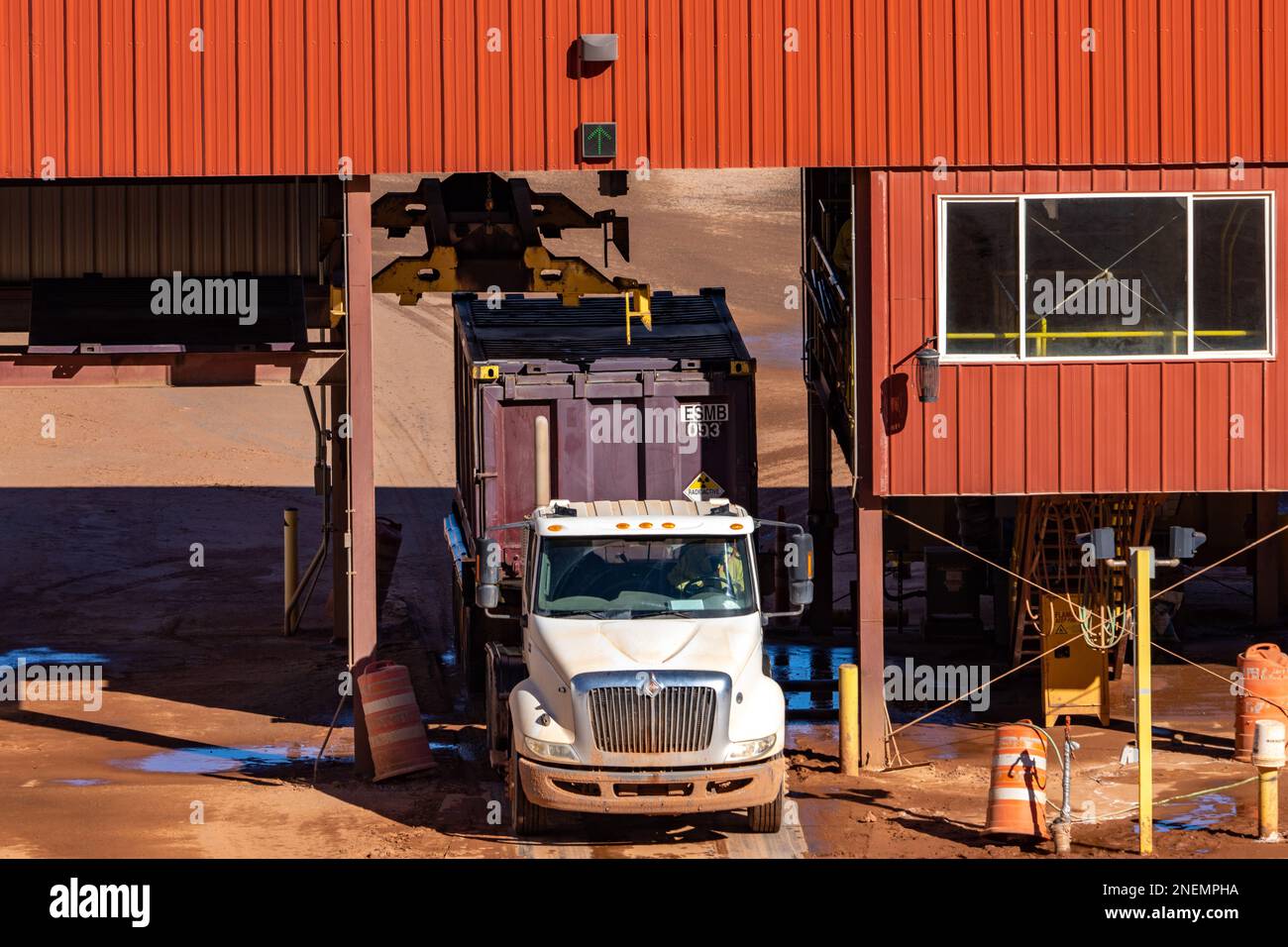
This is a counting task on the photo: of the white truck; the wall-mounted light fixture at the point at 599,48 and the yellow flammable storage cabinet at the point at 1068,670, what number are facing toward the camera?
3

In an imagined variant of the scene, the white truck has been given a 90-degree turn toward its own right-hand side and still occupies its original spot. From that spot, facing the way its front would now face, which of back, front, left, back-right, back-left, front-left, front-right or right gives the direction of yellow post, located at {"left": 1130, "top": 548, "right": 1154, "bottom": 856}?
back

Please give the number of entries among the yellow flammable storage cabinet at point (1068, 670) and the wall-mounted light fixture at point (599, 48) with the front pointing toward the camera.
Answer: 2

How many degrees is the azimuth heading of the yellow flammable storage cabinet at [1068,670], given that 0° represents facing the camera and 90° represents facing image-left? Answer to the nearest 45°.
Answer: approximately 0°

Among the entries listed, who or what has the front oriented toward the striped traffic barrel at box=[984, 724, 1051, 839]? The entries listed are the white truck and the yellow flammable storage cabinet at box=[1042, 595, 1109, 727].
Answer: the yellow flammable storage cabinet

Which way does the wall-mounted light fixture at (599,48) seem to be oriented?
toward the camera

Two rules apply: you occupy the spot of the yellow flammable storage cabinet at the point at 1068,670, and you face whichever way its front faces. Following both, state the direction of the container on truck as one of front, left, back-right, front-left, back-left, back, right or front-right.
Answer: right
